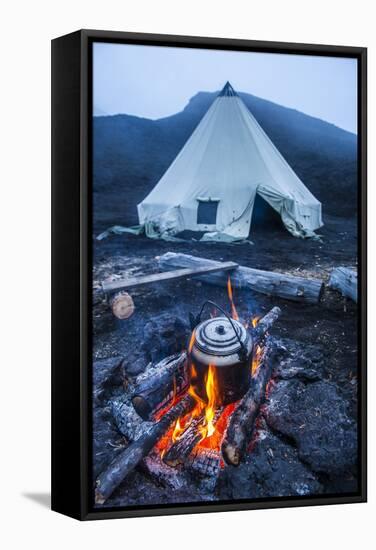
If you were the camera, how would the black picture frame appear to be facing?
facing the viewer and to the right of the viewer
